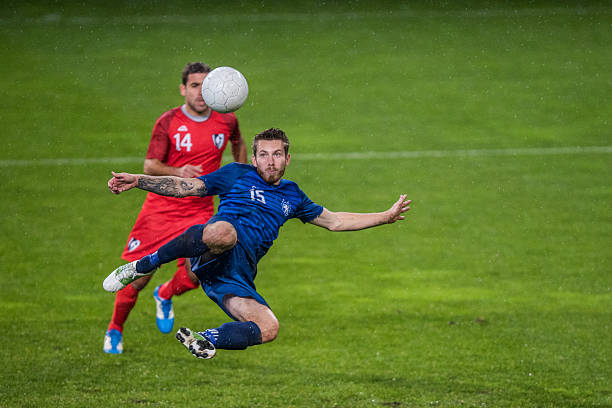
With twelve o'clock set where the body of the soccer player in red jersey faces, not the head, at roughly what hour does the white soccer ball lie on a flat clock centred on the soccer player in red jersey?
The white soccer ball is roughly at 11 o'clock from the soccer player in red jersey.

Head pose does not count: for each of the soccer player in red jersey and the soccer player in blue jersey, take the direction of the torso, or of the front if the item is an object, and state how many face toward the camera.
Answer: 2

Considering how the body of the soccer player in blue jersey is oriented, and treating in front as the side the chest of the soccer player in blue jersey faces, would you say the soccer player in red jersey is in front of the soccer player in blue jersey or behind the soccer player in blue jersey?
behind

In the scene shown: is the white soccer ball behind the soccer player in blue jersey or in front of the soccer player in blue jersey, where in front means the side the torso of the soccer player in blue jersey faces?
behind

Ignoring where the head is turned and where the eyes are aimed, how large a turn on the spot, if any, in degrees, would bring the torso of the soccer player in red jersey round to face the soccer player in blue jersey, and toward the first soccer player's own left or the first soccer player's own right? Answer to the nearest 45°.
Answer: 0° — they already face them

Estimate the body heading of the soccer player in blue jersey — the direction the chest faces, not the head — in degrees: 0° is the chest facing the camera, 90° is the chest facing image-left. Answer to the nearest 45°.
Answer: approximately 0°
